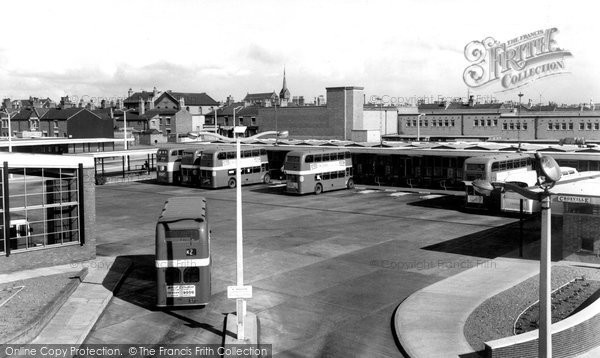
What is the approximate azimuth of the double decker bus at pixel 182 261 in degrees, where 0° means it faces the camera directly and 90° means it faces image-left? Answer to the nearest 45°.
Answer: approximately 180°

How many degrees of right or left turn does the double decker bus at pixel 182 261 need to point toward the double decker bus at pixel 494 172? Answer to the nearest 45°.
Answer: approximately 45° to its right

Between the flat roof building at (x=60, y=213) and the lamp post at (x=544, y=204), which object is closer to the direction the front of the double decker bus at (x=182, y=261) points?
the flat roof building

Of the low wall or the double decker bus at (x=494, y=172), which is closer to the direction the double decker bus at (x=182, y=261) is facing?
the double decker bus

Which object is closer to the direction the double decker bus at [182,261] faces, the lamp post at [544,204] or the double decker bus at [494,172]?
the double decker bus
